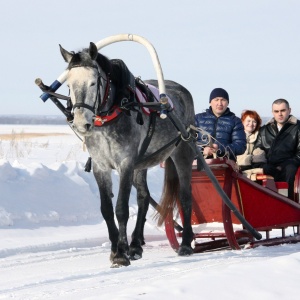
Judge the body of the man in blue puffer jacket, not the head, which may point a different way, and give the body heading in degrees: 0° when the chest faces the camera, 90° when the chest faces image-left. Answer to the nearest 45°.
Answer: approximately 45°

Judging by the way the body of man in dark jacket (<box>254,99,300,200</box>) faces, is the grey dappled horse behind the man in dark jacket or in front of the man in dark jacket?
in front

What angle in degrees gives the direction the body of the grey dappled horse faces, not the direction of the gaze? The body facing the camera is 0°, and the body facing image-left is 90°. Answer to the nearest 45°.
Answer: approximately 45°
